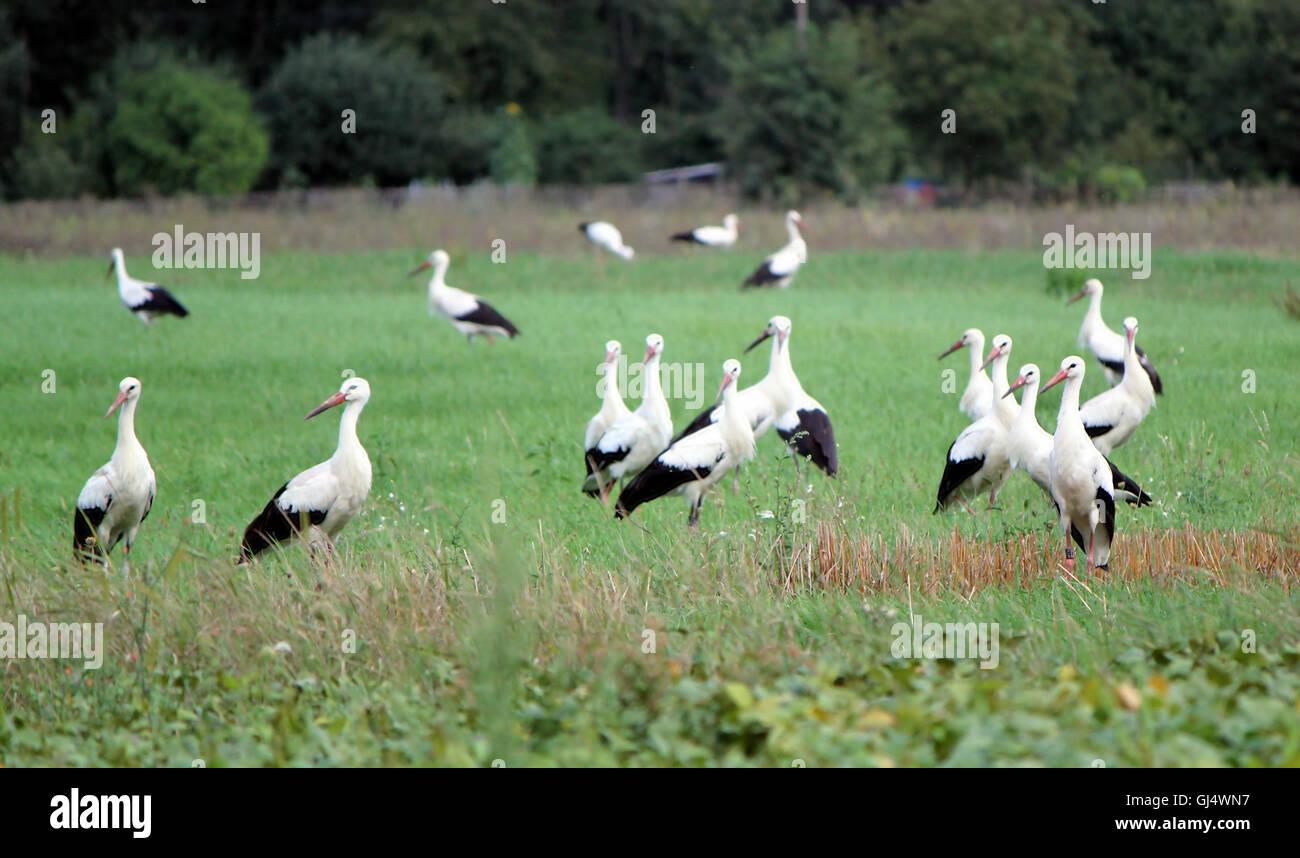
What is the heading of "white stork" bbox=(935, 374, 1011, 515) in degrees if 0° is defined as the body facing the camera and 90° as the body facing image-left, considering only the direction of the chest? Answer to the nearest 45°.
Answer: approximately 315°

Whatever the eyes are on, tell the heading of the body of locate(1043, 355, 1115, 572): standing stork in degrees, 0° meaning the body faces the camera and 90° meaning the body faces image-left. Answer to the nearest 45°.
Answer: approximately 45°

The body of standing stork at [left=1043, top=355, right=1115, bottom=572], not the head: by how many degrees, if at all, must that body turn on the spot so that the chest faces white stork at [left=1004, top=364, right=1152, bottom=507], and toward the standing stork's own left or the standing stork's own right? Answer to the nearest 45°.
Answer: approximately 135° to the standing stork's own right

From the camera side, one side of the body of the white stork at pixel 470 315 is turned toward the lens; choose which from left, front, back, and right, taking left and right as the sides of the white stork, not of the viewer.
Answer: left

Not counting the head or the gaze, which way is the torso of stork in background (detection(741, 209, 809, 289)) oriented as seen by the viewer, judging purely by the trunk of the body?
to the viewer's right

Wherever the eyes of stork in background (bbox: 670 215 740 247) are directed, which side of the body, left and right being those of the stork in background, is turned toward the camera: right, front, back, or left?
right

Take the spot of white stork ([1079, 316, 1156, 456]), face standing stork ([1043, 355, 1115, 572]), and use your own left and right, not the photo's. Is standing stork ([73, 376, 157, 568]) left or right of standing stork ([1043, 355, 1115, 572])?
right
